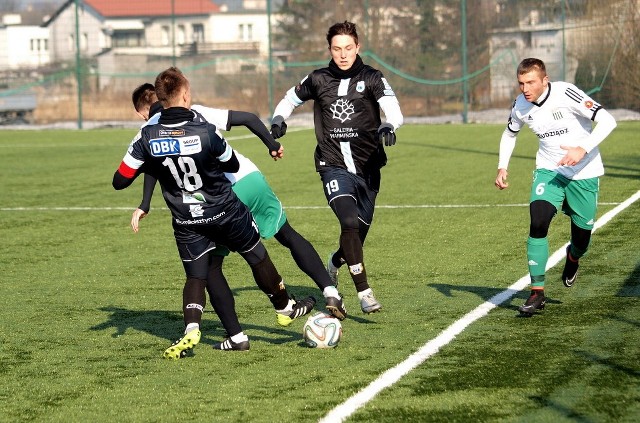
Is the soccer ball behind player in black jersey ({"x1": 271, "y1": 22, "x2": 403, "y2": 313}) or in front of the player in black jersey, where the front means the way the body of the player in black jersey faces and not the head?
in front

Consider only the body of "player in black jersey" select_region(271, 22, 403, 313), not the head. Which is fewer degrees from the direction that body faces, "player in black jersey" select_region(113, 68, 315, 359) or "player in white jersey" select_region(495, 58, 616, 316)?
the player in black jersey

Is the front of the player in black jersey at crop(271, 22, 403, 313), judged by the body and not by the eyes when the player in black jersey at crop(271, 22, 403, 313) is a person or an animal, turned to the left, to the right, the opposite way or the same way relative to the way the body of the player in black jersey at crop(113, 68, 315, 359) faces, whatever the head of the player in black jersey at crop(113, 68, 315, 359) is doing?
the opposite way

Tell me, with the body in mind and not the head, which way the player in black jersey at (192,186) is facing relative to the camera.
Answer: away from the camera

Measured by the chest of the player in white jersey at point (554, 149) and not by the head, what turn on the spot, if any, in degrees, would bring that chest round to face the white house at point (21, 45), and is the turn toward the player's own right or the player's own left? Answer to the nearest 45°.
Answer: approximately 90° to the player's own right

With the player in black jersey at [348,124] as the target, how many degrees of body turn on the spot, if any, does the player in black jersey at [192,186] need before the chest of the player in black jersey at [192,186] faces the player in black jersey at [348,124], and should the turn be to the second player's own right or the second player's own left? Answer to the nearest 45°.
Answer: approximately 45° to the second player's own right

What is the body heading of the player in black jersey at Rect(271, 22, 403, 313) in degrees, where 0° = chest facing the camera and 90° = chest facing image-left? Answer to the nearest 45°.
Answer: approximately 0°

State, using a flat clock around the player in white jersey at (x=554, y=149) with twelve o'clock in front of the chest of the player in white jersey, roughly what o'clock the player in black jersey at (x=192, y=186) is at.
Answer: The player in black jersey is roughly at 12 o'clock from the player in white jersey.

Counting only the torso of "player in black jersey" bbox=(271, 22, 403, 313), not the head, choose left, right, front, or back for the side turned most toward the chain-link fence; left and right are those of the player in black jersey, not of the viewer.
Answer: back

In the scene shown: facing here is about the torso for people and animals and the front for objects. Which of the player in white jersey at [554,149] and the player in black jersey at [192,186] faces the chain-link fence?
the player in black jersey

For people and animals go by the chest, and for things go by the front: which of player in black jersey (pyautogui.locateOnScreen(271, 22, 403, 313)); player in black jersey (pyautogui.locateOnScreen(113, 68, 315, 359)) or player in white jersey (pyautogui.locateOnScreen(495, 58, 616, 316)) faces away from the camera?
player in black jersey (pyautogui.locateOnScreen(113, 68, 315, 359))

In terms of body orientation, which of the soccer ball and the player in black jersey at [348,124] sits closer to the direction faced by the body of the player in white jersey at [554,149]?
the soccer ball

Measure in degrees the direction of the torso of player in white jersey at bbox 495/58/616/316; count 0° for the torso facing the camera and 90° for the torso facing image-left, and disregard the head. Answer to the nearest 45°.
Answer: approximately 45°
